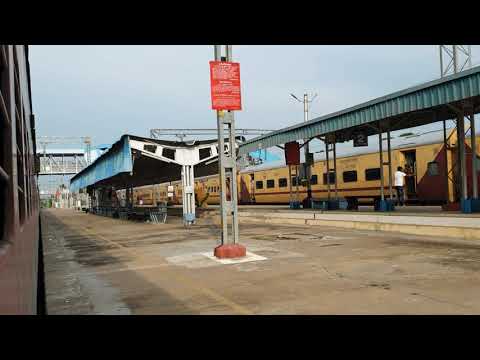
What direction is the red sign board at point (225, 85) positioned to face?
toward the camera

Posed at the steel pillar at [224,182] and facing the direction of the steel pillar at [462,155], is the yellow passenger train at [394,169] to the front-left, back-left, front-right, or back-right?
front-left

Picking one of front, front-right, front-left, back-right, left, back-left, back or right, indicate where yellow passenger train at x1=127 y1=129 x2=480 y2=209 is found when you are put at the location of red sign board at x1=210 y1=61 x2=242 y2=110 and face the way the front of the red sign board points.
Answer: back-left

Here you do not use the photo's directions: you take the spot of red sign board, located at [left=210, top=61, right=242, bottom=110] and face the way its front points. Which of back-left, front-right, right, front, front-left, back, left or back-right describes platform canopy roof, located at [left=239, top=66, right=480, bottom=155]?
back-left

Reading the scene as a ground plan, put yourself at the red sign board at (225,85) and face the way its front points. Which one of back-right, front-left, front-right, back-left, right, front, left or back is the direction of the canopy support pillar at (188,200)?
back

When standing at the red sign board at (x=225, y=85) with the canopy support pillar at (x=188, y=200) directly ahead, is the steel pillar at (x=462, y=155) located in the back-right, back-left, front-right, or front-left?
front-right
